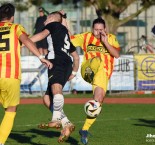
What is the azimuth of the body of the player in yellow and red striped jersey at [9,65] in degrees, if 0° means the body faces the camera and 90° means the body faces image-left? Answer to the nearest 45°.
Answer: approximately 180°

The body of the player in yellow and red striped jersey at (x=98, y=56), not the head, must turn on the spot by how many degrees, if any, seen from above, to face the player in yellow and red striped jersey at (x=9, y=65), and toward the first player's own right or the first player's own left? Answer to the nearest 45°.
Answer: approximately 45° to the first player's own right

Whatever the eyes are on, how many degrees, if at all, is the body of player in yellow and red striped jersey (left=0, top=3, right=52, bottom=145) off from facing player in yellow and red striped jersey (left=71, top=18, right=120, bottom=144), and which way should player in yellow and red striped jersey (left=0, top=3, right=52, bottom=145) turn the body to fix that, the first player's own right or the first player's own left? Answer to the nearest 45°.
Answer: approximately 45° to the first player's own right

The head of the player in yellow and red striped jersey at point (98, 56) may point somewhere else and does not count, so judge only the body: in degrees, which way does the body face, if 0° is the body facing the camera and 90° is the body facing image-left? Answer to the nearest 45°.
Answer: approximately 0°

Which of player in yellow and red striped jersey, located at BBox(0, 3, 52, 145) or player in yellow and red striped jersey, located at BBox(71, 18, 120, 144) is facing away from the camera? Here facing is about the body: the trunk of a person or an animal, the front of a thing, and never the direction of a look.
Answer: player in yellow and red striped jersey, located at BBox(0, 3, 52, 145)

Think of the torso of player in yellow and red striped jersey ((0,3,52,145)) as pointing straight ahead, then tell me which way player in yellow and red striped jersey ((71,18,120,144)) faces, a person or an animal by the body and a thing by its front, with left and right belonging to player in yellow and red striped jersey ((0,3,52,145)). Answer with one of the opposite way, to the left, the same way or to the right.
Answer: the opposite way

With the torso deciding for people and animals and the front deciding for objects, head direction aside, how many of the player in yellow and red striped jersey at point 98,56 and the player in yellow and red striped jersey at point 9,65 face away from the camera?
1
